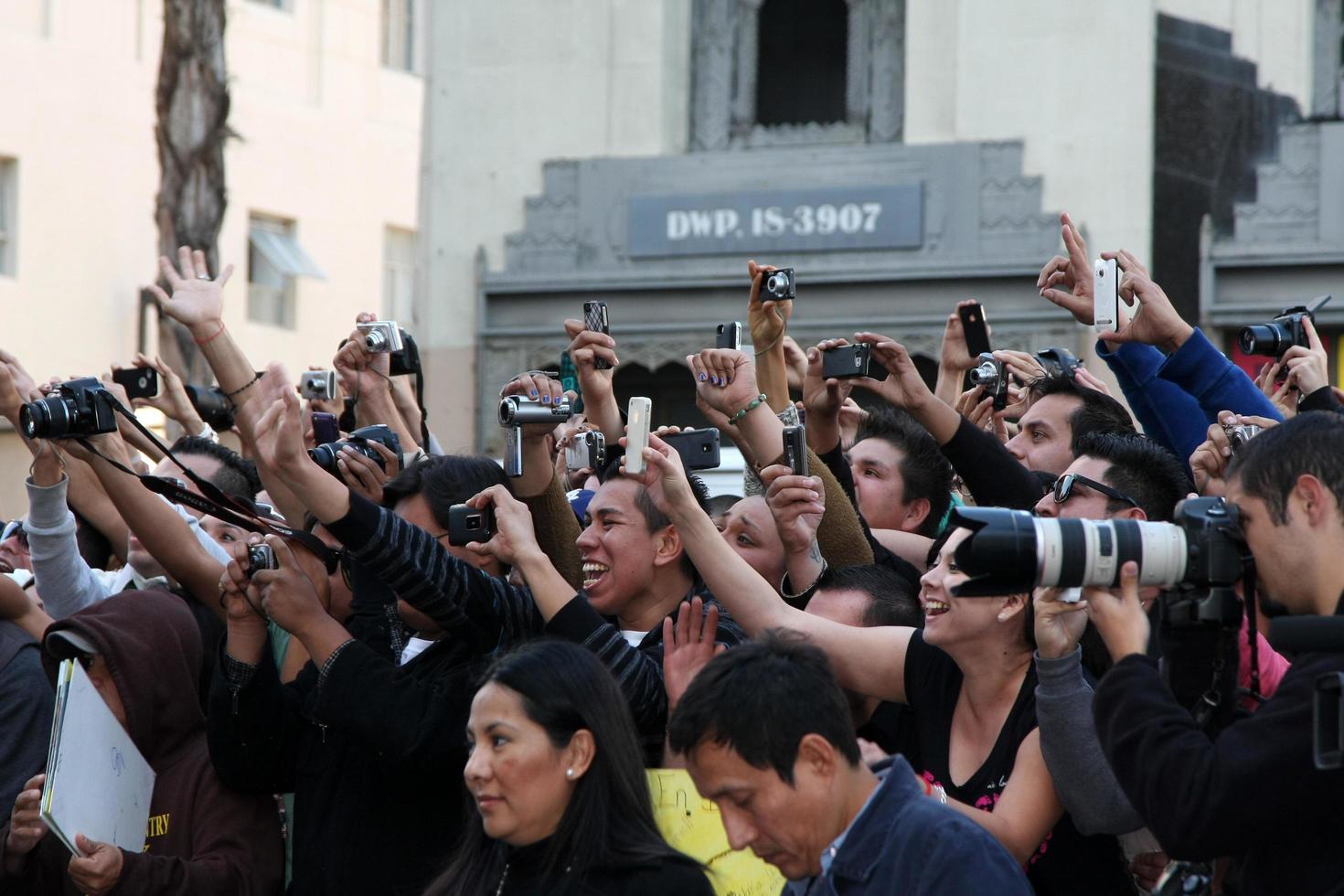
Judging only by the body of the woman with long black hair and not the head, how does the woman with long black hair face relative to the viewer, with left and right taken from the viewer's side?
facing the viewer and to the left of the viewer

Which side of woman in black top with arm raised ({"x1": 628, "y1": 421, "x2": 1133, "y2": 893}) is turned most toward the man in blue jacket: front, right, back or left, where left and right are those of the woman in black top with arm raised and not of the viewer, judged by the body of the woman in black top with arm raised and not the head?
front

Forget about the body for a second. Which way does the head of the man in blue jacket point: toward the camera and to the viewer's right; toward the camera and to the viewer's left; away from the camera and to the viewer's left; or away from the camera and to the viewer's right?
toward the camera and to the viewer's left

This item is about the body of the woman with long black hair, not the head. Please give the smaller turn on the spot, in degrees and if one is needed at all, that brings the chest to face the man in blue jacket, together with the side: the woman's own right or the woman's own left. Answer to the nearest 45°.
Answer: approximately 90° to the woman's own left

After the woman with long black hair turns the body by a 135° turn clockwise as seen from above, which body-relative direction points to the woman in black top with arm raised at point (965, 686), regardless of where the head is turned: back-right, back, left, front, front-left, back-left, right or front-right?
right

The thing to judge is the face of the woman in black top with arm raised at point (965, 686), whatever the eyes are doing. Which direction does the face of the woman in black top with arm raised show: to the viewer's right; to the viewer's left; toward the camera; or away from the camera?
to the viewer's left
